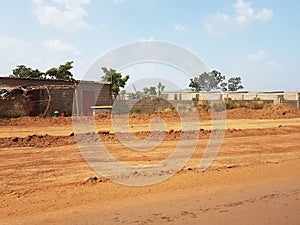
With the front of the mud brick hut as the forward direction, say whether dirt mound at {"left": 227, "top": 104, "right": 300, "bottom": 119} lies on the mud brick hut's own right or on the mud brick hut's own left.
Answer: on the mud brick hut's own left

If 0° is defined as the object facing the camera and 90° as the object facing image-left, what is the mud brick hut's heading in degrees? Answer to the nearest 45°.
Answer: approximately 0°

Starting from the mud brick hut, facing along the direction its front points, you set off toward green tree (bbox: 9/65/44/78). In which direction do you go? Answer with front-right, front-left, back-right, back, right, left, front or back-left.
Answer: back

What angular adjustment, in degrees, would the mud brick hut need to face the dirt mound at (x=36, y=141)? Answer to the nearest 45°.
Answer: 0° — it already faces it

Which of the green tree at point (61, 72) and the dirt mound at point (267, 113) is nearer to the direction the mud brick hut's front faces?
the dirt mound

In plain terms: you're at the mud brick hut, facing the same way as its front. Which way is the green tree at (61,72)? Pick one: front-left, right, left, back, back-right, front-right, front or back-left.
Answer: back
